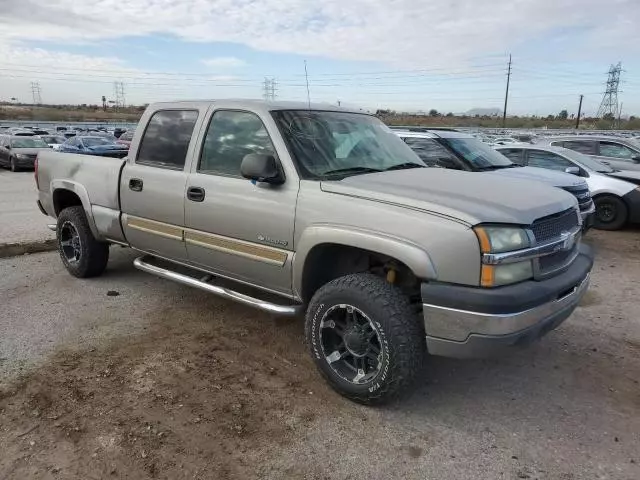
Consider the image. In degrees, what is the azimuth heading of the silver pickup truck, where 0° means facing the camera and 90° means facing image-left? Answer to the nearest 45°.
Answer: approximately 315°

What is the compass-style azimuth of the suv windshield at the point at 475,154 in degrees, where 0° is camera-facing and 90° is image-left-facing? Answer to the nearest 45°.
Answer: approximately 315°

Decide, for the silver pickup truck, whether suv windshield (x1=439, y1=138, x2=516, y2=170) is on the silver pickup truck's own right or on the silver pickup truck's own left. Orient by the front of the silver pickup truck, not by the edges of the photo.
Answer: on the silver pickup truck's own left

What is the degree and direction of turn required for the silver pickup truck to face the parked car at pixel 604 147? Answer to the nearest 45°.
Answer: approximately 90° to its left

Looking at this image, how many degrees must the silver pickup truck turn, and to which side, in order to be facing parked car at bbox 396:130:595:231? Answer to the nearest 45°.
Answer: approximately 90° to its left
